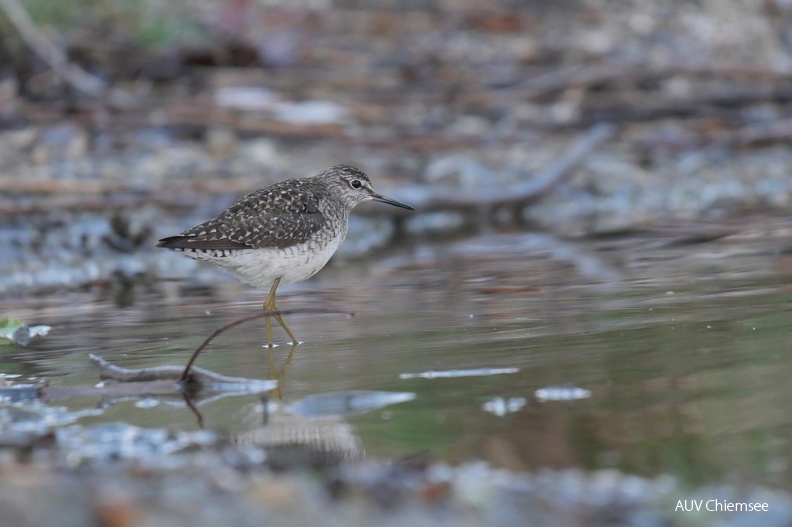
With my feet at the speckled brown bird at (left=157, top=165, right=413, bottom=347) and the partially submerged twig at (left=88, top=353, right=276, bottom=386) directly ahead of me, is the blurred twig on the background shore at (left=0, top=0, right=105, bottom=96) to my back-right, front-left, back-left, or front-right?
back-right

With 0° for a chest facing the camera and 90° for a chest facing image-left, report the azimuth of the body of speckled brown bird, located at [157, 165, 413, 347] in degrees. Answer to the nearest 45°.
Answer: approximately 270°

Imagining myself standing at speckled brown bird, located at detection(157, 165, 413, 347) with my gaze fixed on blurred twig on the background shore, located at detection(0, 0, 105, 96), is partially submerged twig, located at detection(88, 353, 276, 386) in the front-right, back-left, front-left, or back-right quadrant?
back-left
